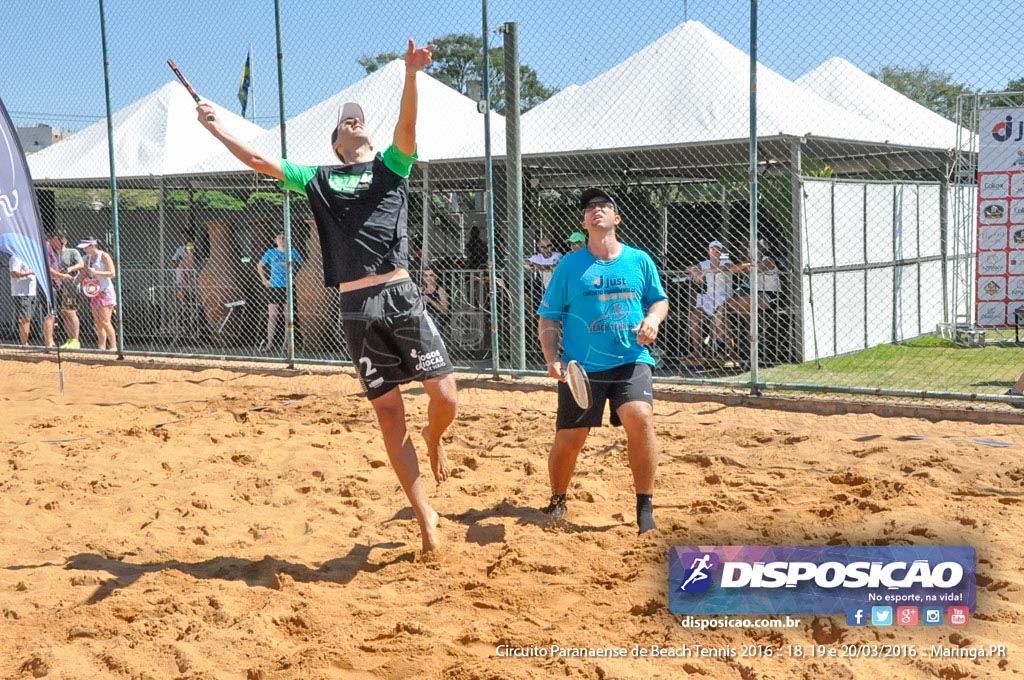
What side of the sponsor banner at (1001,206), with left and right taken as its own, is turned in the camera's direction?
front

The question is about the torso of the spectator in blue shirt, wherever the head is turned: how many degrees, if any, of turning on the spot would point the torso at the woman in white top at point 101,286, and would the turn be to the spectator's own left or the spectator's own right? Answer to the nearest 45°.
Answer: approximately 90° to the spectator's own right

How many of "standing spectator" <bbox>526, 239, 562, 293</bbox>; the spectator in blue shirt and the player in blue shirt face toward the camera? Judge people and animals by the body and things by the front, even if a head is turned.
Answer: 3

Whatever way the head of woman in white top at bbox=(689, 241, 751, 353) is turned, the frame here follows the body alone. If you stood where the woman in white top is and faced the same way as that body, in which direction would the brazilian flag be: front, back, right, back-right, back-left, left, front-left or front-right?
right

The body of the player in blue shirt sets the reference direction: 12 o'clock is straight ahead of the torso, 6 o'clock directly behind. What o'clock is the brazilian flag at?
The brazilian flag is roughly at 5 o'clock from the player in blue shirt.

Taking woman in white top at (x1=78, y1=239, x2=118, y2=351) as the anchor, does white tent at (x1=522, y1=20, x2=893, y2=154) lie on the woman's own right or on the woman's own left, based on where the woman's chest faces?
on the woman's own left

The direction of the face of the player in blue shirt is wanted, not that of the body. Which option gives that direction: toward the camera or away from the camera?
toward the camera

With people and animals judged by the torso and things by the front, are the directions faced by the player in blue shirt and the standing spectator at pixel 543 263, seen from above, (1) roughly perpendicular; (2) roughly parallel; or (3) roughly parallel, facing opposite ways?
roughly parallel

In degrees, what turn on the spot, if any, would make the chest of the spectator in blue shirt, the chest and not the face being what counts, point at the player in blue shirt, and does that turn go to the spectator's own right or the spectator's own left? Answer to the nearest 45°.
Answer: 0° — they already face them

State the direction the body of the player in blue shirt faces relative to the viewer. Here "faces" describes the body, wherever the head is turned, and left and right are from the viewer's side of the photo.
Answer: facing the viewer

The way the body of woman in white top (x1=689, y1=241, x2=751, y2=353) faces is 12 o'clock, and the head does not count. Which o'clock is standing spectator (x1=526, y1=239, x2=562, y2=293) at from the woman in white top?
The standing spectator is roughly at 4 o'clock from the woman in white top.

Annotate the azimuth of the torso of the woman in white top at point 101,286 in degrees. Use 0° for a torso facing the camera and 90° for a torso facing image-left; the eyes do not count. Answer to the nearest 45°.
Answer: approximately 45°
